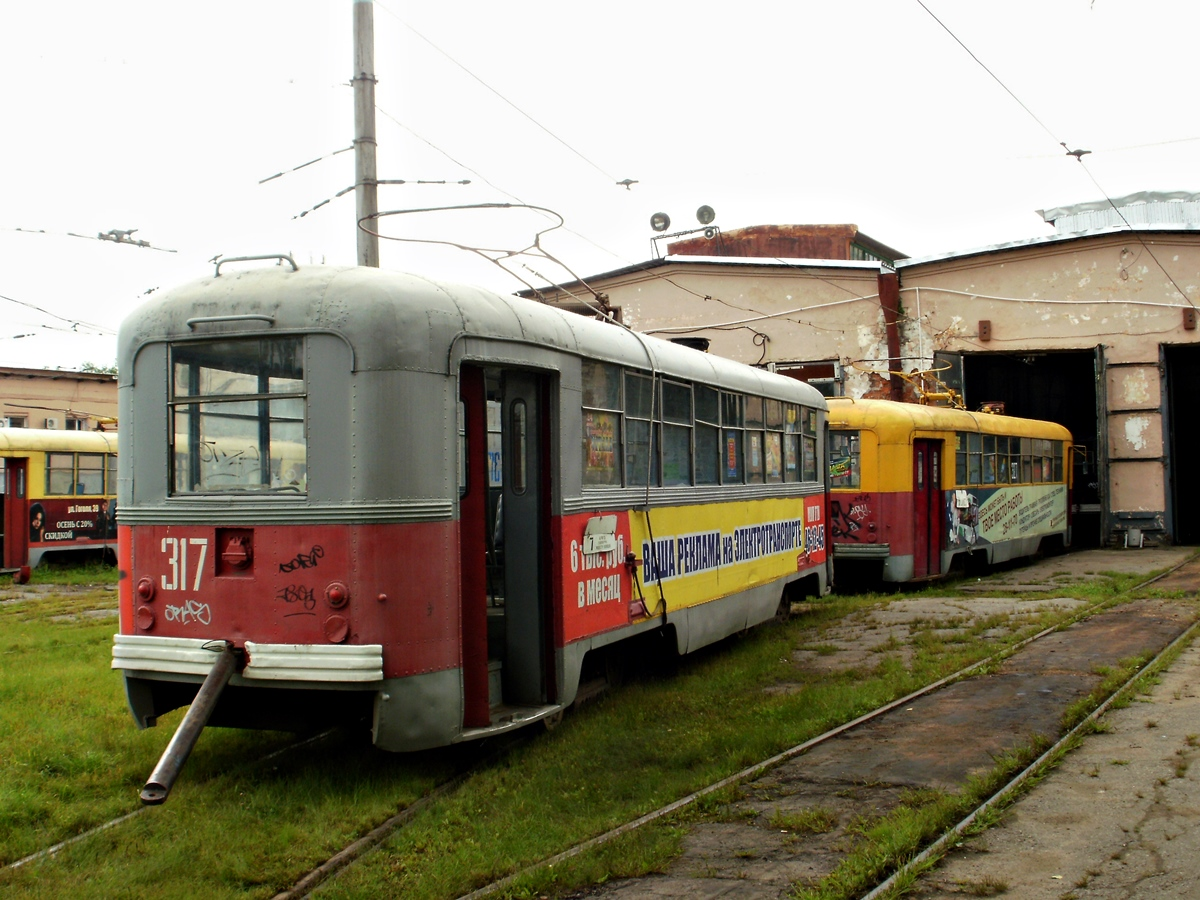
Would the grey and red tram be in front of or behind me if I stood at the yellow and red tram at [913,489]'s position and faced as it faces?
behind

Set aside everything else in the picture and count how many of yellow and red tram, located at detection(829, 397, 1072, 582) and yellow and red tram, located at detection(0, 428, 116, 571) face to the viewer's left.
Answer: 0

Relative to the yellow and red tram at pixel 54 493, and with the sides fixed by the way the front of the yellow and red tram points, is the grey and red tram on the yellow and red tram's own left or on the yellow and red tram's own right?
on the yellow and red tram's own right

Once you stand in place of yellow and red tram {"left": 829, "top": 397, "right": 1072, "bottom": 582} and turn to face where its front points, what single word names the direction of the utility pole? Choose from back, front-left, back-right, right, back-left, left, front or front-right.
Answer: back

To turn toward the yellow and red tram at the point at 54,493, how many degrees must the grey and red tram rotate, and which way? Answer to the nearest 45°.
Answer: approximately 90° to its left

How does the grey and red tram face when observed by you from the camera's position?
facing away from the viewer and to the right of the viewer

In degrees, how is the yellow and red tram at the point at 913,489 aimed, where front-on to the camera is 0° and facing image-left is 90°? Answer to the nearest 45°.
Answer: approximately 225°

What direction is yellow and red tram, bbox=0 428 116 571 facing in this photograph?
to the viewer's right

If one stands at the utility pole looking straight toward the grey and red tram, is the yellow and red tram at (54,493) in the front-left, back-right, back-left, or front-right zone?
back-right

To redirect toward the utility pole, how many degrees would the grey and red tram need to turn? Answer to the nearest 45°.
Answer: approximately 45° to its left
